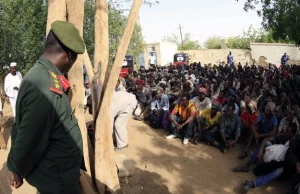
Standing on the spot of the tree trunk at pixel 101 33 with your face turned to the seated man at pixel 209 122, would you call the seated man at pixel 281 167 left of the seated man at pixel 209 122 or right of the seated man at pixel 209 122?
right

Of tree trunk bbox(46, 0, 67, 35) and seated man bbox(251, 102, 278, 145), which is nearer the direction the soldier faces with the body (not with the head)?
the seated man

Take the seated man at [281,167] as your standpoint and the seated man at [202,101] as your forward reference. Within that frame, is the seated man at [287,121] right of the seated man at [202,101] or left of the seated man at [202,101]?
right

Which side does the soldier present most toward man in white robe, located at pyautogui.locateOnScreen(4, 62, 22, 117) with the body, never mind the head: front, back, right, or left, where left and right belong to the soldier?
left

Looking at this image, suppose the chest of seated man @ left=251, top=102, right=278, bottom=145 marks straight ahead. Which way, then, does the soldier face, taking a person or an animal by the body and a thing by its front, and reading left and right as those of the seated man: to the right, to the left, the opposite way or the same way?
the opposite way

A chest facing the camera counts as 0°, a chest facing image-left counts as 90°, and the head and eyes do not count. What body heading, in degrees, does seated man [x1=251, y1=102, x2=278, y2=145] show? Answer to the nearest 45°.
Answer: approximately 45°

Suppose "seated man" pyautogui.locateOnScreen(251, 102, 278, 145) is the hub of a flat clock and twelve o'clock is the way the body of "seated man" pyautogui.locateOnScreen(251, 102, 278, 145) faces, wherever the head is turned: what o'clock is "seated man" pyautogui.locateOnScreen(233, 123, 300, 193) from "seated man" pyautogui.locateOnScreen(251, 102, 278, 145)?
"seated man" pyautogui.locateOnScreen(233, 123, 300, 193) is roughly at 10 o'clock from "seated man" pyautogui.locateOnScreen(251, 102, 278, 145).

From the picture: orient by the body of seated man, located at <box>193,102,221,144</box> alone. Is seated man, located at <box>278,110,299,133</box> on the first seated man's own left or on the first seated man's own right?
on the first seated man's own left

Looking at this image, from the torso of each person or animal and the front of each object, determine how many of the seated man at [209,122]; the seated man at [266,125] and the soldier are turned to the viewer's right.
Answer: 1

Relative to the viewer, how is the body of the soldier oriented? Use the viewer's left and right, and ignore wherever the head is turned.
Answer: facing to the right of the viewer

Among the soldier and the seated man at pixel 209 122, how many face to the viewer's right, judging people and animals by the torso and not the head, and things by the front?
1

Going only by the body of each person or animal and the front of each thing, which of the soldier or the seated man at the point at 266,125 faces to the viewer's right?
the soldier
